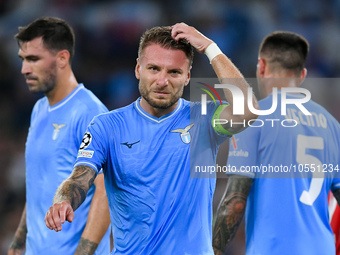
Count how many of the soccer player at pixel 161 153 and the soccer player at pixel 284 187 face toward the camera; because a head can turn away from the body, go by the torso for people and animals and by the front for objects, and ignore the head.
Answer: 1

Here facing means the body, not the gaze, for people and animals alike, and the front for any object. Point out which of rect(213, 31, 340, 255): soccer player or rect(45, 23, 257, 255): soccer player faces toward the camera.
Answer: rect(45, 23, 257, 255): soccer player

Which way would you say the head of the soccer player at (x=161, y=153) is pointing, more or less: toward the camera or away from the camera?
toward the camera

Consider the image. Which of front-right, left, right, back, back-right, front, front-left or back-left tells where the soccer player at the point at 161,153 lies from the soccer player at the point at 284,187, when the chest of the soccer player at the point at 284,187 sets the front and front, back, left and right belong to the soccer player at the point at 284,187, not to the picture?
left

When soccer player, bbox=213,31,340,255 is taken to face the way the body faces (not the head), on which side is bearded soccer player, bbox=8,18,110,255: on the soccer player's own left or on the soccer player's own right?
on the soccer player's own left

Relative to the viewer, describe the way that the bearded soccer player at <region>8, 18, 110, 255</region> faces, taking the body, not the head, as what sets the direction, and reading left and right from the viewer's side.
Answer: facing the viewer and to the left of the viewer

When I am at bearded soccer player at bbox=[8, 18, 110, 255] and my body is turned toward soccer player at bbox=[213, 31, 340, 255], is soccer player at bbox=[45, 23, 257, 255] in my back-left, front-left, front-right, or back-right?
front-right

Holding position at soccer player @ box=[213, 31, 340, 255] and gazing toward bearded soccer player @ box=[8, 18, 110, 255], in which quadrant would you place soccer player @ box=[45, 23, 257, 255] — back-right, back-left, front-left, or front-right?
front-left

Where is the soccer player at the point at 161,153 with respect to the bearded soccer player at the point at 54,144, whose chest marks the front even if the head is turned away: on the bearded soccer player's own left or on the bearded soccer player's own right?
on the bearded soccer player's own left

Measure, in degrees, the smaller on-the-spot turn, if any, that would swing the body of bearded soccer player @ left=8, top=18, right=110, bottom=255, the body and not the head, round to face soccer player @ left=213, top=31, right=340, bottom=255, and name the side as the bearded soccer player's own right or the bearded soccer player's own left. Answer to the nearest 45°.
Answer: approximately 135° to the bearded soccer player's own left

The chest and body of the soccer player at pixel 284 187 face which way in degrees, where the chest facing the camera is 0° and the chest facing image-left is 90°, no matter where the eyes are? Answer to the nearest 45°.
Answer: approximately 135°

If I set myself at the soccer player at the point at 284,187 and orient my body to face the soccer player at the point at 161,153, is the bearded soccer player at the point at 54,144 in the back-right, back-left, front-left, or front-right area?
front-right

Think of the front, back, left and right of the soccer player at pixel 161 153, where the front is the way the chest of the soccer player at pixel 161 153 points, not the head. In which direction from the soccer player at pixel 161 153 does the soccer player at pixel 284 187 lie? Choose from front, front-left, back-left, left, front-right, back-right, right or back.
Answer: back-left

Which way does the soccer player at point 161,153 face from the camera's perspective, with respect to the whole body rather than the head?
toward the camera
